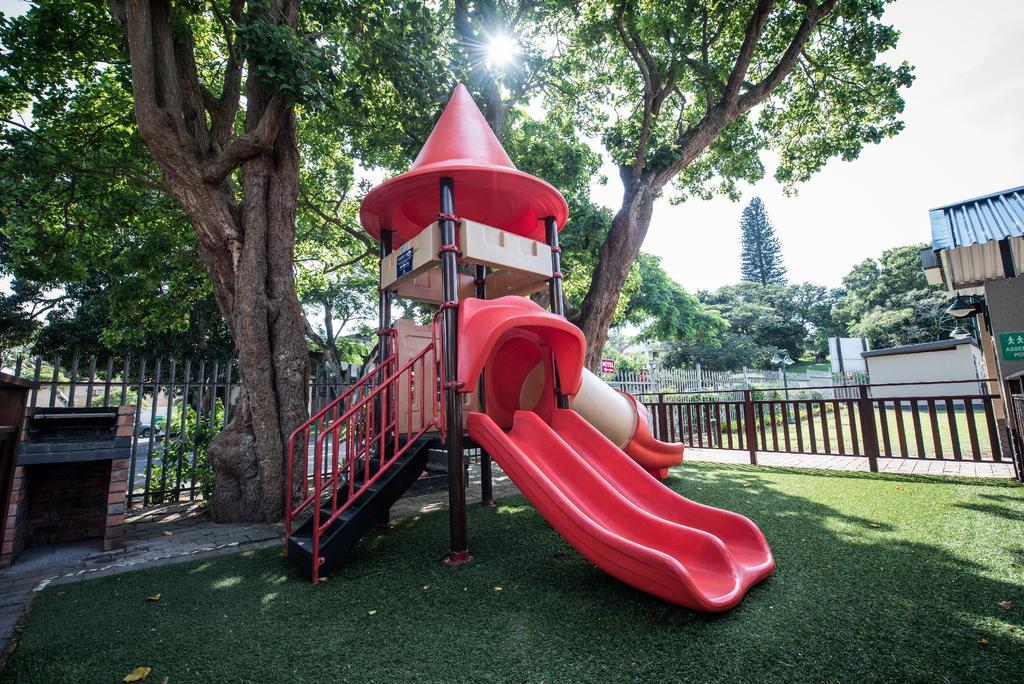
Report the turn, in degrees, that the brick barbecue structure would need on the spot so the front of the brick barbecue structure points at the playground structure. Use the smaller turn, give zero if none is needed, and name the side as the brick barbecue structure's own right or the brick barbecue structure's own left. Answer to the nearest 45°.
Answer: approximately 45° to the brick barbecue structure's own left

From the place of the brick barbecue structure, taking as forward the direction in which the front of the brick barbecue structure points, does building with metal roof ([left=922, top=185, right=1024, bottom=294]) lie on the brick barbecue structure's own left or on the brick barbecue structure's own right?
on the brick barbecue structure's own left

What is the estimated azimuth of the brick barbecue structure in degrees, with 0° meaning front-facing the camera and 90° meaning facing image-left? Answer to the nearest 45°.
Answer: approximately 0°

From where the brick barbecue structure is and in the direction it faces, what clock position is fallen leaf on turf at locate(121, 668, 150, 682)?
The fallen leaf on turf is roughly at 12 o'clock from the brick barbecue structure.

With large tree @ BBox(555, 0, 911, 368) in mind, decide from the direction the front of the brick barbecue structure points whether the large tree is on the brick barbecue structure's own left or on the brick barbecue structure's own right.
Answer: on the brick barbecue structure's own left

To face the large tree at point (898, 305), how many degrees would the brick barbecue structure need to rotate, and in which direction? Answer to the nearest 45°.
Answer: approximately 90° to its left
